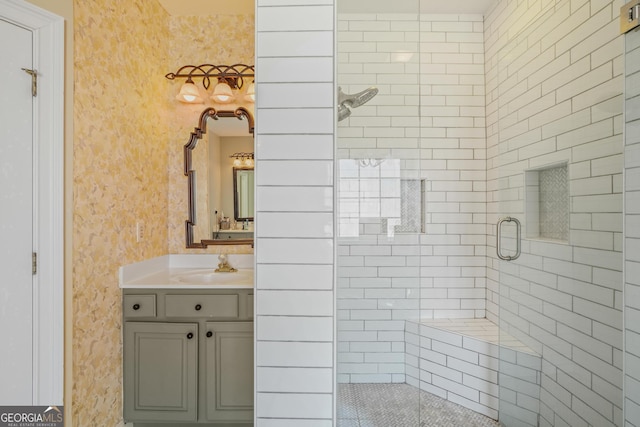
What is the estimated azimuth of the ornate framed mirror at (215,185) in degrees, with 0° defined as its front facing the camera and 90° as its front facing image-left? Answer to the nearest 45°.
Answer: approximately 0°

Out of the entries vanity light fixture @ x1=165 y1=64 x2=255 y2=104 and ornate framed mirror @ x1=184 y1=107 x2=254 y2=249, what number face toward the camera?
2

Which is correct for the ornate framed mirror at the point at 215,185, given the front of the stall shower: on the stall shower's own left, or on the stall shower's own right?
on the stall shower's own right

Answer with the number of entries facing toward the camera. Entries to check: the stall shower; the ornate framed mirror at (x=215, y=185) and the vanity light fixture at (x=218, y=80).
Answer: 3

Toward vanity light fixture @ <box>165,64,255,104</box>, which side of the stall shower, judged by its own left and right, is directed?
right

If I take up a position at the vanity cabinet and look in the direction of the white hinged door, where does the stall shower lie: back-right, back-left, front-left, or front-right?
back-left

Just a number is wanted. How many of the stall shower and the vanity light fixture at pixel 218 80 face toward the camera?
2

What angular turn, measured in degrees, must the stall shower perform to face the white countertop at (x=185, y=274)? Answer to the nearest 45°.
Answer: approximately 90° to its right
